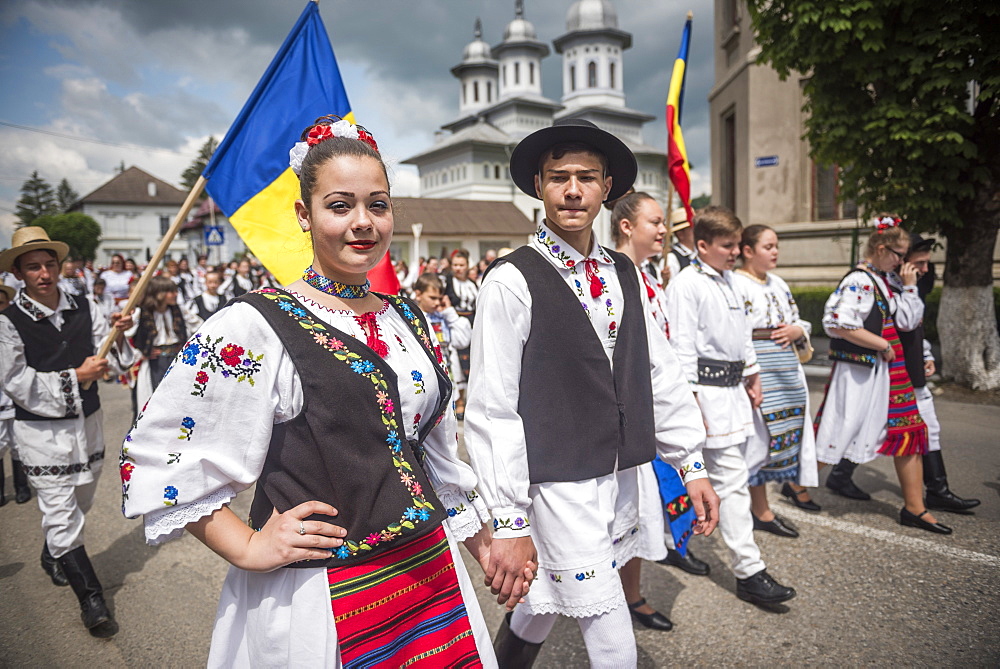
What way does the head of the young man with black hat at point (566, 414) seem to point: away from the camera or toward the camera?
toward the camera

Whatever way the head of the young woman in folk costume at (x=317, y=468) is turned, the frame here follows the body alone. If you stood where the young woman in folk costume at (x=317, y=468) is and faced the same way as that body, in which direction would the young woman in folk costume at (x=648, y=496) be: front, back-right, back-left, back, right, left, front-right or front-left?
left

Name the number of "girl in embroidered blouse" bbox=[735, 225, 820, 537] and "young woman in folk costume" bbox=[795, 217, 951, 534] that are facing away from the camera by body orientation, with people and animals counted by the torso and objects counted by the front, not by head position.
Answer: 0

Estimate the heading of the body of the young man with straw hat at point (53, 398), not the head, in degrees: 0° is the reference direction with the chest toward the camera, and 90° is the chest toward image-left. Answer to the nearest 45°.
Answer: approximately 315°

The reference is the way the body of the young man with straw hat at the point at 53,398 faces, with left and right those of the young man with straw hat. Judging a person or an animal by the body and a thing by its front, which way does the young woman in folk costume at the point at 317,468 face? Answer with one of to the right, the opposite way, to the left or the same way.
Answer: the same way

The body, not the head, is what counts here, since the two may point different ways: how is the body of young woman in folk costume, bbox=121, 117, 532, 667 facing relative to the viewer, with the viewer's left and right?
facing the viewer and to the right of the viewer

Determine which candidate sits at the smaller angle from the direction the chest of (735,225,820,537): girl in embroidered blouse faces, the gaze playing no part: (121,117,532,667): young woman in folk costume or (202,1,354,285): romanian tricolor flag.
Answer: the young woman in folk costume

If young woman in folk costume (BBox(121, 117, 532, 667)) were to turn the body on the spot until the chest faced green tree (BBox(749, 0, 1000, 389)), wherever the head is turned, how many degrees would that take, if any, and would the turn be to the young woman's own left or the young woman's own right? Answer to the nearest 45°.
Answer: approximately 90° to the young woman's own left
